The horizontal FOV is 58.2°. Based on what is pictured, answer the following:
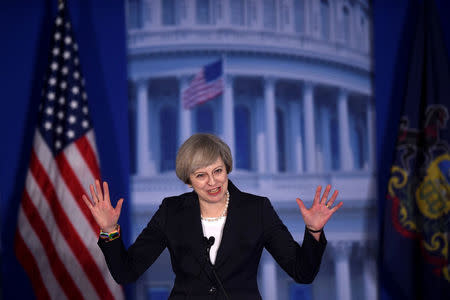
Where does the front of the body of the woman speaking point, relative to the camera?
toward the camera

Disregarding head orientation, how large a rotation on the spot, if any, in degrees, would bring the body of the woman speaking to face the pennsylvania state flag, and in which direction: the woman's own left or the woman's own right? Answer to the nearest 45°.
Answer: approximately 135° to the woman's own left

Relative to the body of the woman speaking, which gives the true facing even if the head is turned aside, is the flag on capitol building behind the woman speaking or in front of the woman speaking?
behind

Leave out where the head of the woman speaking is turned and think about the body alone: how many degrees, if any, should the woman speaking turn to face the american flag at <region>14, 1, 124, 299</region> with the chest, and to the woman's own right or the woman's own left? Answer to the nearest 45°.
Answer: approximately 135° to the woman's own right
